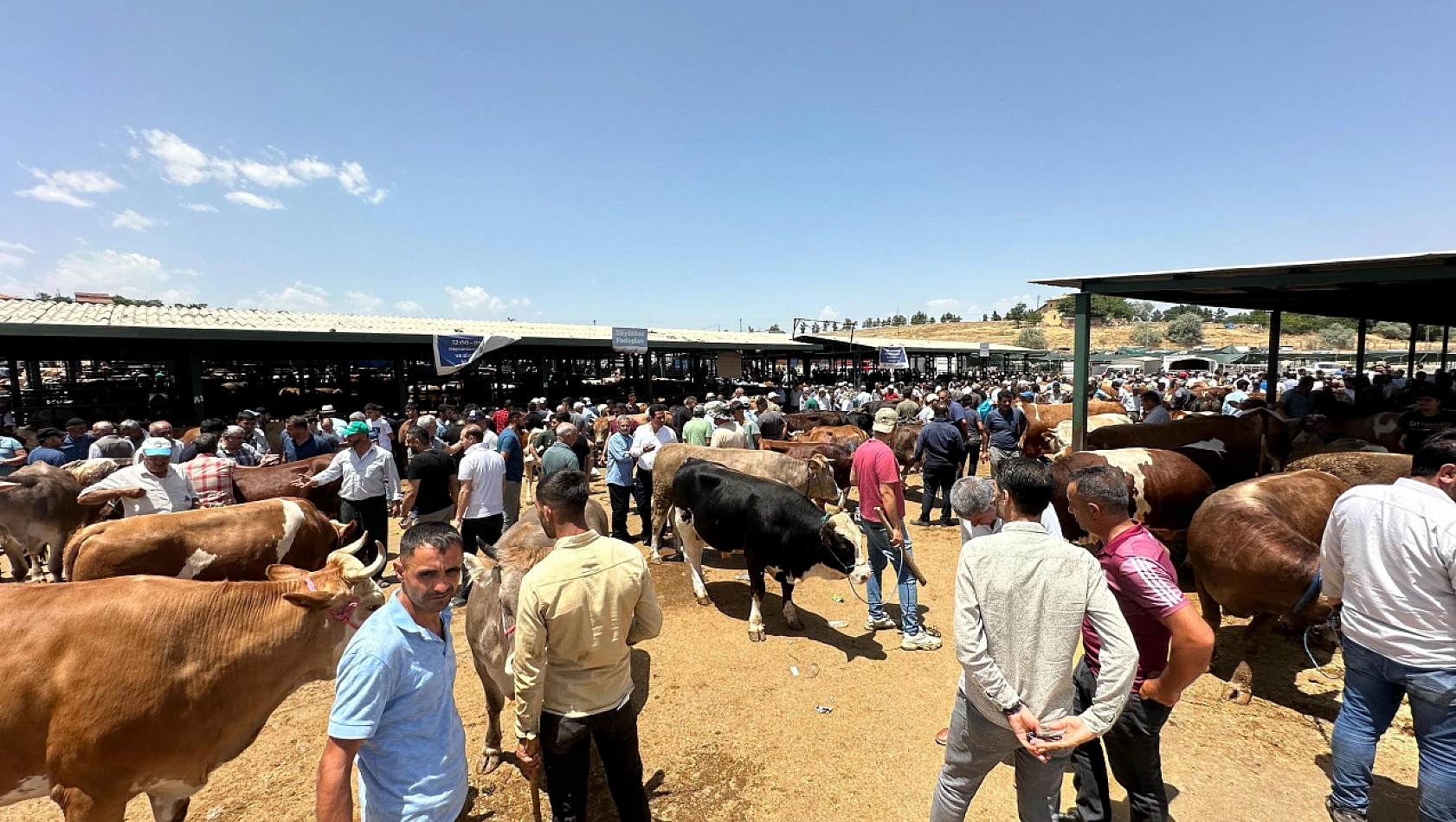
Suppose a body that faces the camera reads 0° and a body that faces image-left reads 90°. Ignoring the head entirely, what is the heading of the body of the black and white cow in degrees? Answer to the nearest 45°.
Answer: approximately 315°

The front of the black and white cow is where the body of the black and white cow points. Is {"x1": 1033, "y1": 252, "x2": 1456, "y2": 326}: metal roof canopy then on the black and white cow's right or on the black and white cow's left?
on the black and white cow's left

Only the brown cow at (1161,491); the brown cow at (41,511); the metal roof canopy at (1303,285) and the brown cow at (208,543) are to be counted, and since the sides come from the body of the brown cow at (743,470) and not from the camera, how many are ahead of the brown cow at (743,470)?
2

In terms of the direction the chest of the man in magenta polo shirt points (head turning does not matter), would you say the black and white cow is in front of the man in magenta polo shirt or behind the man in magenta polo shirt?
in front

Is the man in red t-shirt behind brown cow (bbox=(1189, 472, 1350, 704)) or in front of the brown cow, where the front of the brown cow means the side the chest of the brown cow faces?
behind

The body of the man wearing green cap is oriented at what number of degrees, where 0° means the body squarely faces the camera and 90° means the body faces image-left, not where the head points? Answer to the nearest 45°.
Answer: approximately 45°

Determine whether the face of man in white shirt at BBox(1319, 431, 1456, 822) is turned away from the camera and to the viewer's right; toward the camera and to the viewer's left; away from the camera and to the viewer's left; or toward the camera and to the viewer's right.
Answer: away from the camera and to the viewer's right

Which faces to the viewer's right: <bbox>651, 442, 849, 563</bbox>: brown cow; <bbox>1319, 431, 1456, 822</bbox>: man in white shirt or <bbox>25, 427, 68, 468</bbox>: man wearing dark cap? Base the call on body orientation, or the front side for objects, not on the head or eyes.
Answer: the brown cow

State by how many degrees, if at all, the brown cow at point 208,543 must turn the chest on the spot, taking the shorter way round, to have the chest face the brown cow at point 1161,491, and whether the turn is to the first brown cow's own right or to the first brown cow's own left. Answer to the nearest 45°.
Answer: approximately 45° to the first brown cow's own right

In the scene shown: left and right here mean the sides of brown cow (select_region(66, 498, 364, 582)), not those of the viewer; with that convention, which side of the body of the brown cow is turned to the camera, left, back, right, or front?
right
